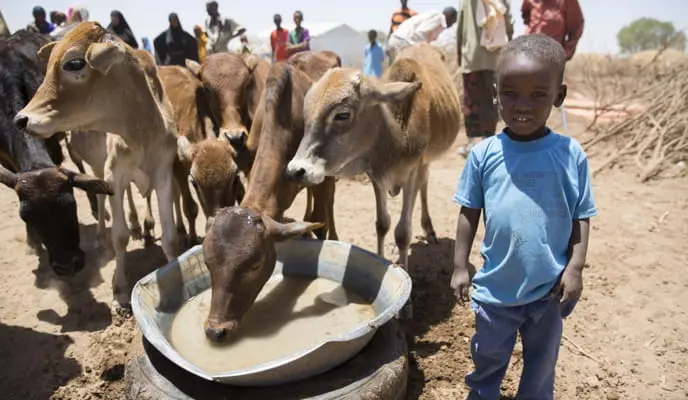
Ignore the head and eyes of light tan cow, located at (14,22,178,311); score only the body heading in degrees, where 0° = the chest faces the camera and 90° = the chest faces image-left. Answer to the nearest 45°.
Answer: approximately 45°

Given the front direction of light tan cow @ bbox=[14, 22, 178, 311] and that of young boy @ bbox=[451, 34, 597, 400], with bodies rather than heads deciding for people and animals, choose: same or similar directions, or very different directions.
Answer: same or similar directions

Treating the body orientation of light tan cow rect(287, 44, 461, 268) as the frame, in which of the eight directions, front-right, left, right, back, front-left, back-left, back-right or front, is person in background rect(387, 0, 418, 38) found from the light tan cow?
back-right

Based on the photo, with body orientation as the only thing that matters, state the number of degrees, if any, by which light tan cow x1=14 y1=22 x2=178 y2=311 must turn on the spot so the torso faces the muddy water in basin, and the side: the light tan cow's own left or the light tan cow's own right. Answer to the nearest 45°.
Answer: approximately 45° to the light tan cow's own left

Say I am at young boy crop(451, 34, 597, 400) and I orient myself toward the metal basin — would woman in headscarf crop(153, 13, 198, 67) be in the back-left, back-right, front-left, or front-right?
front-right

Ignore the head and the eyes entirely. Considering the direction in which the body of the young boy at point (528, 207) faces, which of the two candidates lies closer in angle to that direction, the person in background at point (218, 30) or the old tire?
the old tire

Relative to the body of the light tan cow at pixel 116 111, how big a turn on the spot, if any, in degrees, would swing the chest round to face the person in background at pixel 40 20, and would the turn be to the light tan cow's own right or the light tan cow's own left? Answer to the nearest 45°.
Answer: approximately 135° to the light tan cow's own right

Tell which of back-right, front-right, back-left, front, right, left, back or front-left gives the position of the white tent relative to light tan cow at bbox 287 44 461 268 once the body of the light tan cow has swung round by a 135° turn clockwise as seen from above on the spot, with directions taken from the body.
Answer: front

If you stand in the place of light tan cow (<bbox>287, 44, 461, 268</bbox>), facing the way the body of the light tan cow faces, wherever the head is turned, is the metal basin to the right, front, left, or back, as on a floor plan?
front

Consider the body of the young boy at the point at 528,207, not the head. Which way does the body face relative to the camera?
toward the camera

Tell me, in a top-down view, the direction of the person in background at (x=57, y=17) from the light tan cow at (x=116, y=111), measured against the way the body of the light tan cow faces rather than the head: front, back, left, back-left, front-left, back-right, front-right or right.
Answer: back-right

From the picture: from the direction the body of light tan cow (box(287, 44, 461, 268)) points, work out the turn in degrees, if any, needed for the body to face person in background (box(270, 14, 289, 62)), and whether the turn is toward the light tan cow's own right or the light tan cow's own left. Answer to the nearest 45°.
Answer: approximately 135° to the light tan cow's own right

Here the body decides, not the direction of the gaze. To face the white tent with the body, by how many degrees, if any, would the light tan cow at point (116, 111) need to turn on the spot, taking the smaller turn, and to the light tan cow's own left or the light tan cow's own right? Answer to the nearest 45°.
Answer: approximately 180°

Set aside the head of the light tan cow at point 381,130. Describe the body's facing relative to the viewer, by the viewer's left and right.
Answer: facing the viewer and to the left of the viewer

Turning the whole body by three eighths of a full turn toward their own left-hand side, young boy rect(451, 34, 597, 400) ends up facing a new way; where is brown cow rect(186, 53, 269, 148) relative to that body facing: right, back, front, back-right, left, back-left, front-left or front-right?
left
